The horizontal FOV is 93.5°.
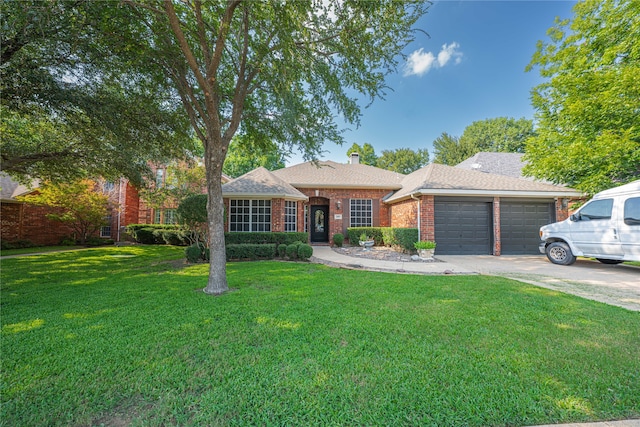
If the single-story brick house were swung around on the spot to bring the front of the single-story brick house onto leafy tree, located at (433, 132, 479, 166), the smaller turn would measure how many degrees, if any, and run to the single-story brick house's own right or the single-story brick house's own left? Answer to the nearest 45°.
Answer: approximately 180°

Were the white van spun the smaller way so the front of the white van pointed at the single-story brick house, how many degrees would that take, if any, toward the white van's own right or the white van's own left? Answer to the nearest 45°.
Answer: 0° — it already faces it

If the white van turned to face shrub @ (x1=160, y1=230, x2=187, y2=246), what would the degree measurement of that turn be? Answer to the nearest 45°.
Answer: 0° — it already faces it

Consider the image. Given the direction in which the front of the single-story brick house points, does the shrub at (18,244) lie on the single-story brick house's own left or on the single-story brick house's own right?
on the single-story brick house's own right

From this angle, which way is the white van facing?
to the viewer's left

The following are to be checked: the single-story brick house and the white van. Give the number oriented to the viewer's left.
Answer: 1

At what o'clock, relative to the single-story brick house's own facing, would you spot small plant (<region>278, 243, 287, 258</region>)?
The small plant is roughly at 2 o'clock from the single-story brick house.

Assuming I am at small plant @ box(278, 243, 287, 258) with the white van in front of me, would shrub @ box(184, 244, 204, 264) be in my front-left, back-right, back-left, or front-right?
back-right
